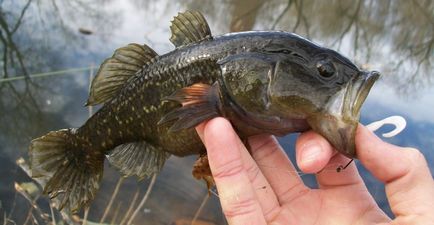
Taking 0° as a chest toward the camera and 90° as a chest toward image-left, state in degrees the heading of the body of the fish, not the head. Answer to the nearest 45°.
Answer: approximately 270°
